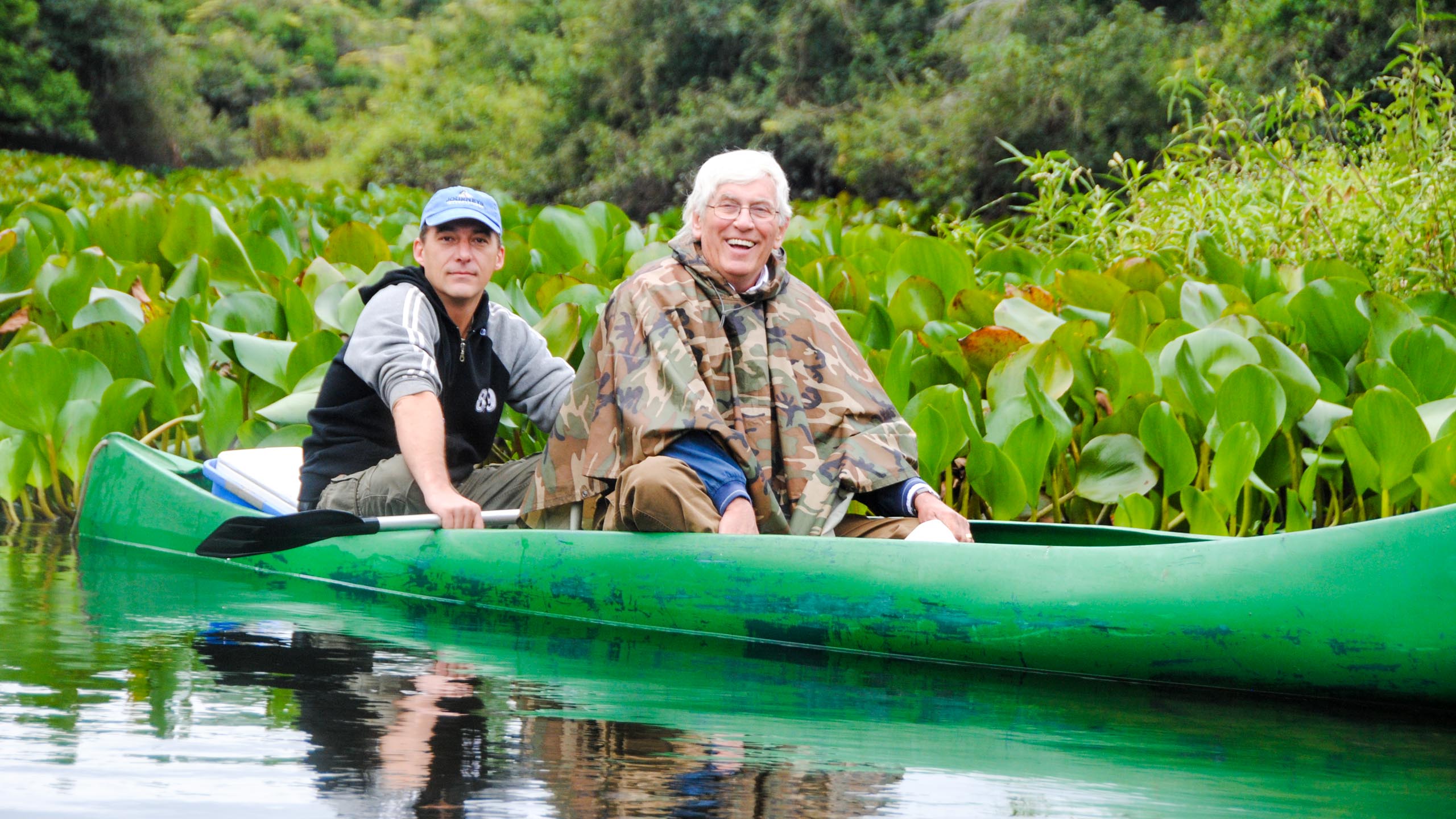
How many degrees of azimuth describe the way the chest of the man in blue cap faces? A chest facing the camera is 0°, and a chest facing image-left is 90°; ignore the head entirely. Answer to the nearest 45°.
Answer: approximately 315°

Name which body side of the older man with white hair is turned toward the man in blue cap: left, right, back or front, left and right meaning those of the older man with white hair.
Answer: right

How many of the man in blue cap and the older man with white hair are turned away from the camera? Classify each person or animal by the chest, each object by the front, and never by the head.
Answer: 0

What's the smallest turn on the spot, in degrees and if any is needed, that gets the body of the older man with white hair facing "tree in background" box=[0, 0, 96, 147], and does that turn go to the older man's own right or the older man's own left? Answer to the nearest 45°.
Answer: approximately 135° to the older man's own right

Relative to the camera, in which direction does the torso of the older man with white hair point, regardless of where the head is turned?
toward the camera

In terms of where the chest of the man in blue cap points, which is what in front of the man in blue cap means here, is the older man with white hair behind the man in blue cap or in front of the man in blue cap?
in front
